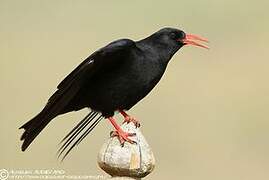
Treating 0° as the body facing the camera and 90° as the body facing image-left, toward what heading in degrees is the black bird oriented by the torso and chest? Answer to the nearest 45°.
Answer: approximately 270°
